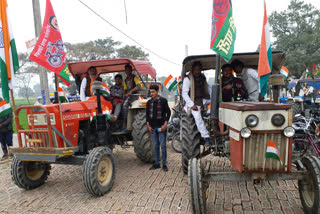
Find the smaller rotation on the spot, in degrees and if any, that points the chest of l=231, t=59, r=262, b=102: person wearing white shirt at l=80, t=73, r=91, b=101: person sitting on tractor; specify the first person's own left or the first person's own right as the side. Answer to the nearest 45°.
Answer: approximately 45° to the first person's own right

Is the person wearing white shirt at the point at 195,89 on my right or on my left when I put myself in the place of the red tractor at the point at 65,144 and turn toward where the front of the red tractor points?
on my left

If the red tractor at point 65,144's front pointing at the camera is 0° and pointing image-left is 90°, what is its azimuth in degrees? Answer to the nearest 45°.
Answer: approximately 45°

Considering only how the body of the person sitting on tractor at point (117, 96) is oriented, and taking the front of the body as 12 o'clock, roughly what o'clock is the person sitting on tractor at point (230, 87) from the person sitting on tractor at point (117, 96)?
the person sitting on tractor at point (230, 87) is roughly at 9 o'clock from the person sitting on tractor at point (117, 96).

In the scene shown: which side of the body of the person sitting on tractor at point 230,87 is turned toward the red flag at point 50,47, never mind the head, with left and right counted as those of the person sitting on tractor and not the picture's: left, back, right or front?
right

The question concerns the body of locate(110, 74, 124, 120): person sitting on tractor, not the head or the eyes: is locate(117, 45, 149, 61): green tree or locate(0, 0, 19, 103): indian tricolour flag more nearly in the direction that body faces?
the indian tricolour flag

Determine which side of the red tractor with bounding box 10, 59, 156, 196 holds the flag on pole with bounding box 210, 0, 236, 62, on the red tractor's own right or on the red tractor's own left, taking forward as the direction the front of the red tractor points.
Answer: on the red tractor's own left

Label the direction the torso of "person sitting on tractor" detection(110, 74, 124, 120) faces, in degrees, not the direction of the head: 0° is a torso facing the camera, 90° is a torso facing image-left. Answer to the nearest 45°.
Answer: approximately 45°

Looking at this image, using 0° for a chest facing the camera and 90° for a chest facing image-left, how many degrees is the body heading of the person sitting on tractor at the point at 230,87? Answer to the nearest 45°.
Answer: approximately 0°

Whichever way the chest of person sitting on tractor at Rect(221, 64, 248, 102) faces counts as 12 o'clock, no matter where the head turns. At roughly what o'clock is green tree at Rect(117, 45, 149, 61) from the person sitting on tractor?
The green tree is roughly at 5 o'clock from the person sitting on tractor.

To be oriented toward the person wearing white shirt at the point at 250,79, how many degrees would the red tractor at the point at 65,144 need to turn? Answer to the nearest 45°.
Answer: approximately 135° to its left
